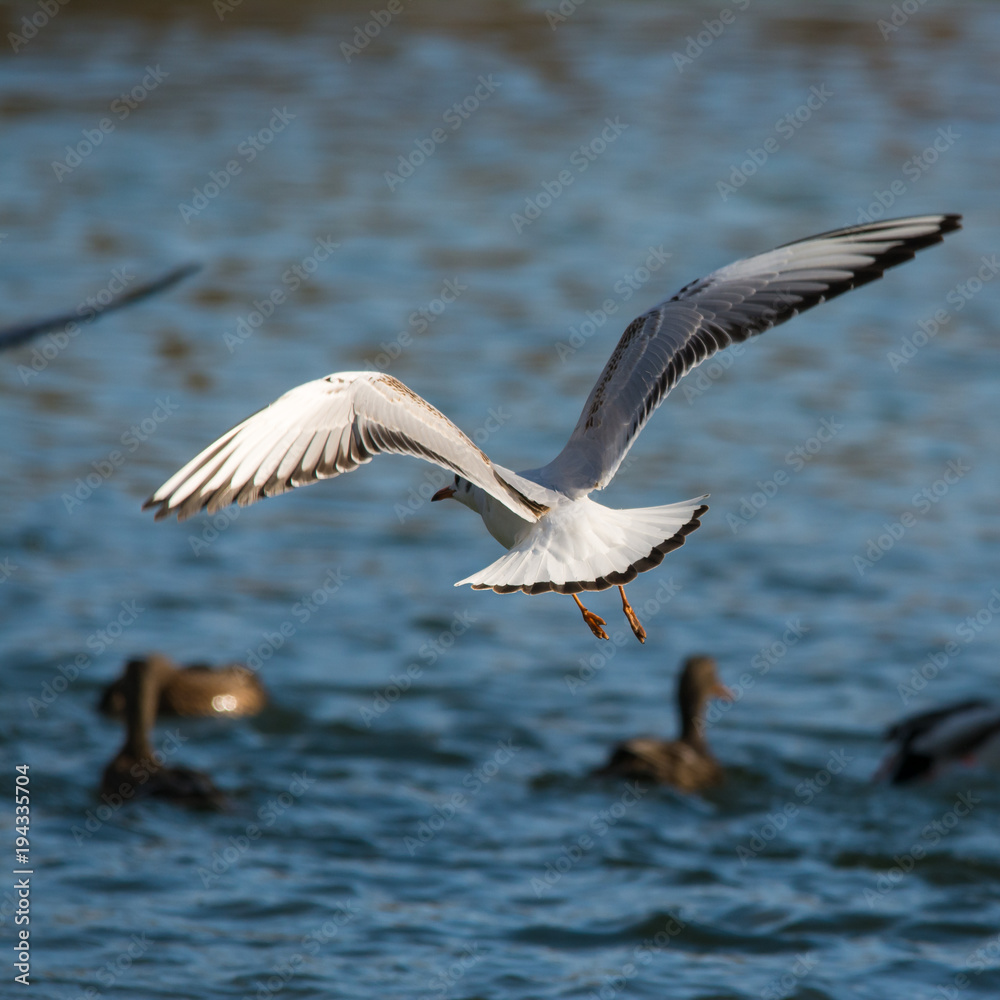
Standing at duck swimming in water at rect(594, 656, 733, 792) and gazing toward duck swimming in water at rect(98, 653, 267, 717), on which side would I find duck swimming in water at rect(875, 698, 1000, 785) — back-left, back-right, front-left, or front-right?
back-right

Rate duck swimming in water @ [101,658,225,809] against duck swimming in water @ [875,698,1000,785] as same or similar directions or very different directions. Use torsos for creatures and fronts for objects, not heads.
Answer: very different directions

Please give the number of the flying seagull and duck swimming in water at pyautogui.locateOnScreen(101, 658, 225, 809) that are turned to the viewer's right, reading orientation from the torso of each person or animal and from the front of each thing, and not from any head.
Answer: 0

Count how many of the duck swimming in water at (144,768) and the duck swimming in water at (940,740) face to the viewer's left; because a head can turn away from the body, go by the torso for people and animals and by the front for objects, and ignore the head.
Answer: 1

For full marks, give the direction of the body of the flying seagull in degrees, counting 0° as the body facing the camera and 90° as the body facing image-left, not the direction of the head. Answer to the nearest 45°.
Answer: approximately 135°
